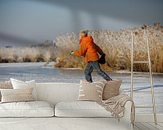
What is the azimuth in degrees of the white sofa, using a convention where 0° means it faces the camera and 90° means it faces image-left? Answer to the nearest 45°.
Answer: approximately 0°
